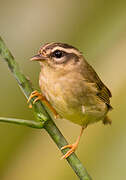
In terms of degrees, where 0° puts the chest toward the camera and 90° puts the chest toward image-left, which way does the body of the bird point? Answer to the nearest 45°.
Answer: approximately 45°
